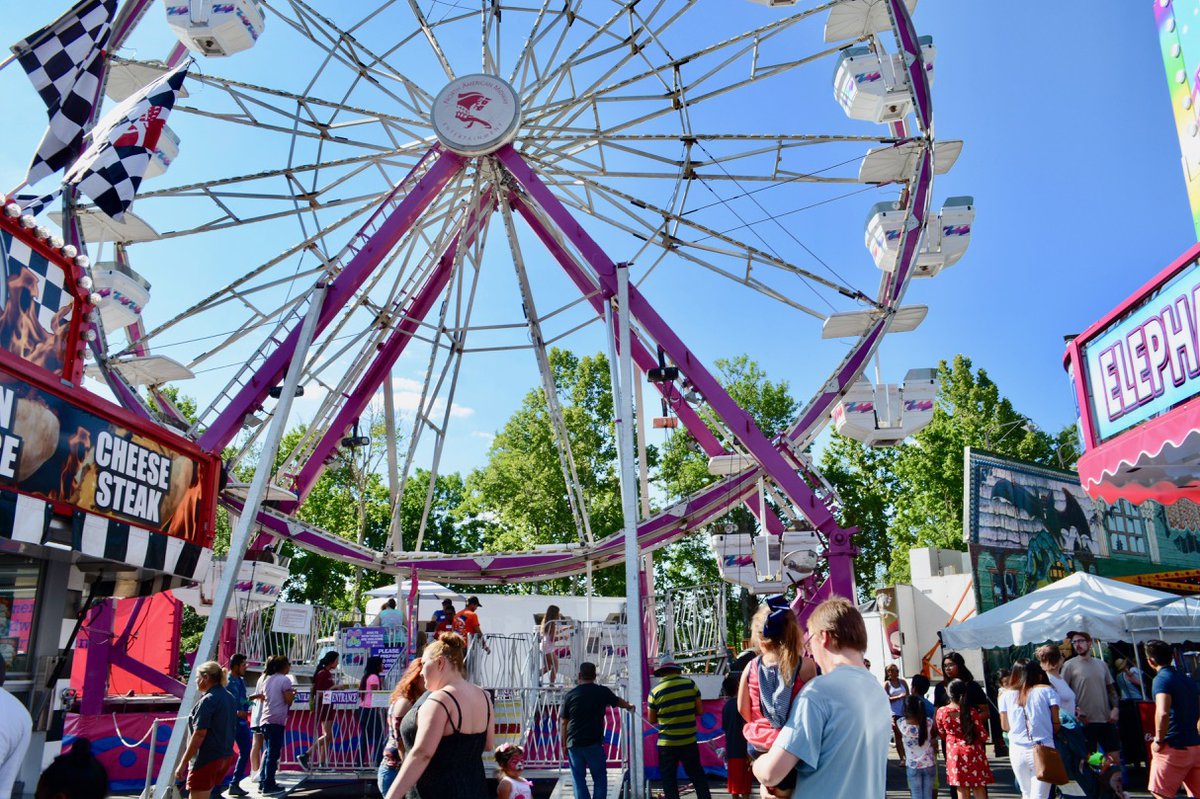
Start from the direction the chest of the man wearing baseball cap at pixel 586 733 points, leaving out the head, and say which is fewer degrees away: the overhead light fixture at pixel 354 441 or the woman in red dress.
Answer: the overhead light fixture

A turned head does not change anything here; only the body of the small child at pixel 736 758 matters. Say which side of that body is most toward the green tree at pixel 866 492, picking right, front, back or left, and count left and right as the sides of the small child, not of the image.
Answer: front

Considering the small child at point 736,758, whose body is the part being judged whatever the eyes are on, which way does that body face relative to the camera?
away from the camera

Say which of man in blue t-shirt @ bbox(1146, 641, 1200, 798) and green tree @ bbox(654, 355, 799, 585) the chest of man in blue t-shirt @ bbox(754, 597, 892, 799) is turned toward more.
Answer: the green tree

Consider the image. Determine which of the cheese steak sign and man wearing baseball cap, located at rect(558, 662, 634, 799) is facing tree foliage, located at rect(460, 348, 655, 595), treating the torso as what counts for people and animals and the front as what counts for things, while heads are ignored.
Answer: the man wearing baseball cap

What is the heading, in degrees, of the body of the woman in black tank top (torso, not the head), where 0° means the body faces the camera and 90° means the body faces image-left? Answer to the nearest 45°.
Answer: approximately 135°

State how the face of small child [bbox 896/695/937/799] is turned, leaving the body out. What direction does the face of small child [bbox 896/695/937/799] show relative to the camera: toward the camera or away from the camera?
away from the camera

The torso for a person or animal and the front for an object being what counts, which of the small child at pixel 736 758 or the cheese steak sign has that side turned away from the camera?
the small child

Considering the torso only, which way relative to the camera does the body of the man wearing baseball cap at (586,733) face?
away from the camera

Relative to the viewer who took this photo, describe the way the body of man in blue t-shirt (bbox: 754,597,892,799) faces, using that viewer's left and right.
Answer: facing away from the viewer and to the left of the viewer

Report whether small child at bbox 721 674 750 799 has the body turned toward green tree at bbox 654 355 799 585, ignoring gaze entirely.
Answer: yes
